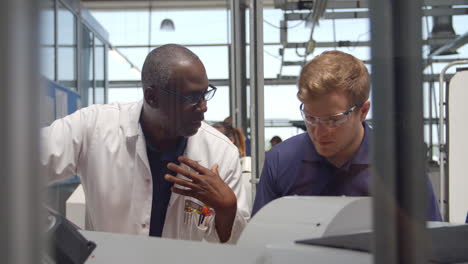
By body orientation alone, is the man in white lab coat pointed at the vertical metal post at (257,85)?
no

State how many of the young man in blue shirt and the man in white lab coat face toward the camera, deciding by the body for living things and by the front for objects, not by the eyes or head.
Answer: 2

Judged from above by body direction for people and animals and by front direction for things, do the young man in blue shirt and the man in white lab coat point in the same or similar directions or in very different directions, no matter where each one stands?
same or similar directions

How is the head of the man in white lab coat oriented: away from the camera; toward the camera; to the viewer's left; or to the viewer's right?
to the viewer's right

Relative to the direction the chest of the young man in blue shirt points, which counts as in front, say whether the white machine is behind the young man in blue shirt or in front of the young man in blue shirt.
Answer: in front

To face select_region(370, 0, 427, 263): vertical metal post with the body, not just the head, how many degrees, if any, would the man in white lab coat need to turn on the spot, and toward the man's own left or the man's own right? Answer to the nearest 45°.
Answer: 0° — they already face it

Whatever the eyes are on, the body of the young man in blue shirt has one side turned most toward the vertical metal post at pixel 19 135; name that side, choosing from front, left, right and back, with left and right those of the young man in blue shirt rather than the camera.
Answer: front

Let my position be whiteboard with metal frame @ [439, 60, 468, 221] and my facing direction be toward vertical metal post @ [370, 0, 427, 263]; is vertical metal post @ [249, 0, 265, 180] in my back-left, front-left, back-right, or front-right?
front-right

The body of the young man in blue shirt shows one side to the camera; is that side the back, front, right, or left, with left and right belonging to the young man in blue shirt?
front

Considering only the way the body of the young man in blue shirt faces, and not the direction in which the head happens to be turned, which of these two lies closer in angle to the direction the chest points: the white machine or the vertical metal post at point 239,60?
the white machine

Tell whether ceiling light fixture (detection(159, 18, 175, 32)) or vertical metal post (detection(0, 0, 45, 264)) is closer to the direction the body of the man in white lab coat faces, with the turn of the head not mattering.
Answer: the vertical metal post
